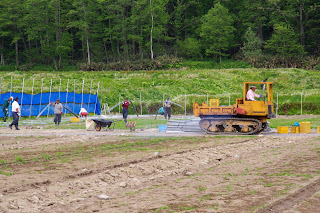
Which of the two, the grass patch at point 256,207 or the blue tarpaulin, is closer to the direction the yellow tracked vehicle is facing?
the grass patch

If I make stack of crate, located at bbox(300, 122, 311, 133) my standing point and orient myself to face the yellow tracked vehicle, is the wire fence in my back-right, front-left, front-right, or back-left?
front-right

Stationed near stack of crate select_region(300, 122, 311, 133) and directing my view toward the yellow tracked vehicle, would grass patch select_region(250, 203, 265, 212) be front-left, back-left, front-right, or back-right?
front-left

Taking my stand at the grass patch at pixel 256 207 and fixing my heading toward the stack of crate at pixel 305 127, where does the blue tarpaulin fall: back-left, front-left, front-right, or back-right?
front-left
